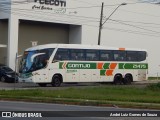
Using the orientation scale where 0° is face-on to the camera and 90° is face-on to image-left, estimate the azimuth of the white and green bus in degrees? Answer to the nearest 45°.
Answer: approximately 45°

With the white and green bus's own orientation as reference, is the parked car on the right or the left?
on its right
